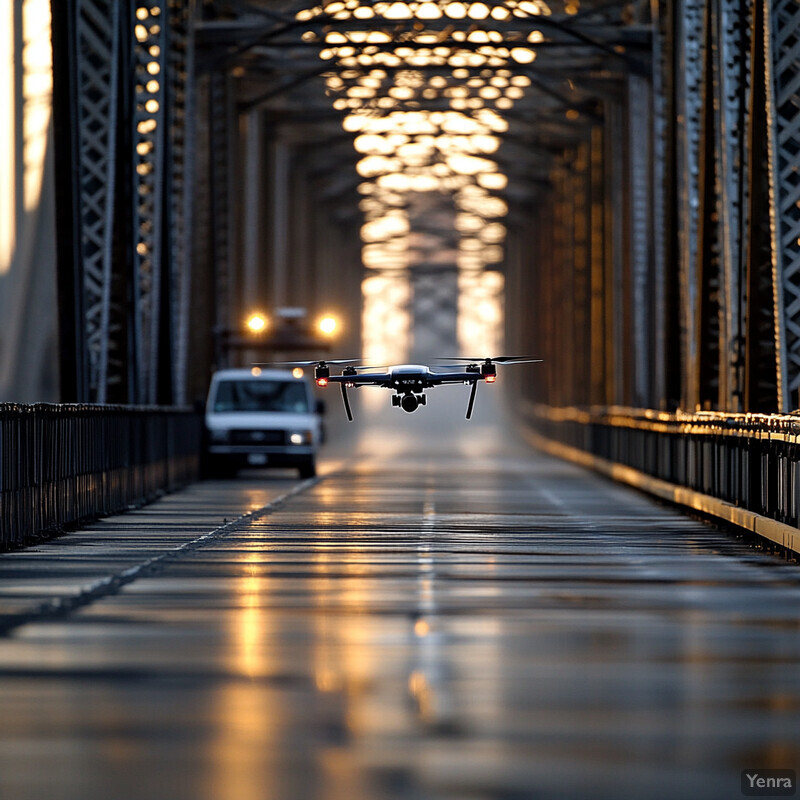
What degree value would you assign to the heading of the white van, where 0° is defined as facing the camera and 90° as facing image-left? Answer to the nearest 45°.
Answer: approximately 0°
